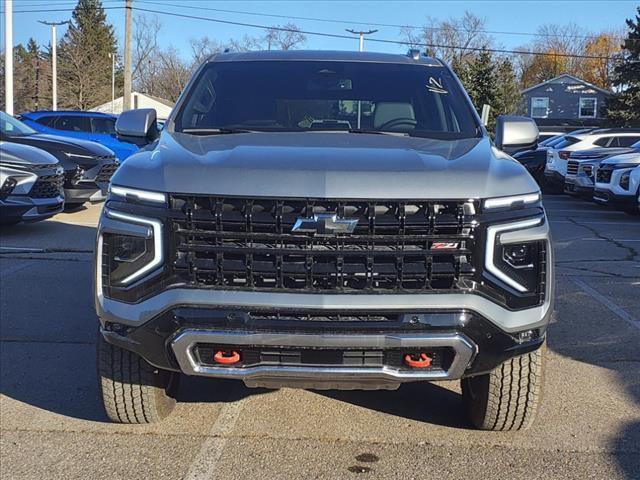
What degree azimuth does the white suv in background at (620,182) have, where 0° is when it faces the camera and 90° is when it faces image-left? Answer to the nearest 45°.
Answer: approximately 45°

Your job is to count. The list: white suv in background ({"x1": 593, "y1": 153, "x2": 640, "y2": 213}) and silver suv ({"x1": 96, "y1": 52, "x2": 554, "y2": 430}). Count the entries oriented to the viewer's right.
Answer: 0

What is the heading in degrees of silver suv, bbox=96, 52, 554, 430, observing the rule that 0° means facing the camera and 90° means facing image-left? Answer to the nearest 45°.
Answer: approximately 0°

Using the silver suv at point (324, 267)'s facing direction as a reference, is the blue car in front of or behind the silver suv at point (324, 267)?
behind

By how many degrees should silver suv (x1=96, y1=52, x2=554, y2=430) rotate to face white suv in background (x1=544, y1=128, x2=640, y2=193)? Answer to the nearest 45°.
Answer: approximately 180°

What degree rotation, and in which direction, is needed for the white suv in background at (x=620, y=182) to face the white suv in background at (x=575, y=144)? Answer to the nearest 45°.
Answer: approximately 135° to its right

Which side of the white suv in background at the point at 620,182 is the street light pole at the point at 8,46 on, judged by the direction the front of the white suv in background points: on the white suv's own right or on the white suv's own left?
on the white suv's own right

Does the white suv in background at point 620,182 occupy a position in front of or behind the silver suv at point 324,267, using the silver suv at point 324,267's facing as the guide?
behind

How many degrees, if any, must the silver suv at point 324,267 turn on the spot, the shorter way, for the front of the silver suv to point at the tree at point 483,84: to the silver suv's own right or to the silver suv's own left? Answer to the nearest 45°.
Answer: approximately 180°

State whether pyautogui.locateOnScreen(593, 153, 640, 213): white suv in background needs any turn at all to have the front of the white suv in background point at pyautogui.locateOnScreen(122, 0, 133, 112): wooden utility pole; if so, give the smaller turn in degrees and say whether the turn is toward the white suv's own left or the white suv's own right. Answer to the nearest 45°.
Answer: approximately 90° to the white suv's own right

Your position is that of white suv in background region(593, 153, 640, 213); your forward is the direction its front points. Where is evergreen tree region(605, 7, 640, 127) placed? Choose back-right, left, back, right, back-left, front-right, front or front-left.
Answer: back-right

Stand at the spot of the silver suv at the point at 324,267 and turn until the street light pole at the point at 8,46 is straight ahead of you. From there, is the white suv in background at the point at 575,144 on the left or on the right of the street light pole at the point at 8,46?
right

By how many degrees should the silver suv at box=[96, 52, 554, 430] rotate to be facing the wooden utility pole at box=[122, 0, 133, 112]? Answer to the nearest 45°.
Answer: approximately 180°
